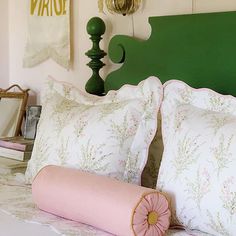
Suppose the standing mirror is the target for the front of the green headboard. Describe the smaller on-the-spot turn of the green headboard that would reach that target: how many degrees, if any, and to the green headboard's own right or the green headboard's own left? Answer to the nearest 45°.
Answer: approximately 90° to the green headboard's own right

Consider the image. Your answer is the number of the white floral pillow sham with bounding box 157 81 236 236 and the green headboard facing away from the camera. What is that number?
0

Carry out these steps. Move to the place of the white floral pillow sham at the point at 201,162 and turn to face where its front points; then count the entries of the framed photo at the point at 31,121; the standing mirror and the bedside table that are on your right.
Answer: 3

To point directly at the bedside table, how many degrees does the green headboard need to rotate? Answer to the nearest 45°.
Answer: approximately 45° to its right

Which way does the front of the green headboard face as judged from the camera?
facing the viewer and to the left of the viewer

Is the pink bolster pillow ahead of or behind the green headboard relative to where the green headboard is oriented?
ahead

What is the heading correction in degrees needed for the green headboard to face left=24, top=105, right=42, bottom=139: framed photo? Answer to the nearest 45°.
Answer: approximately 90° to its right
